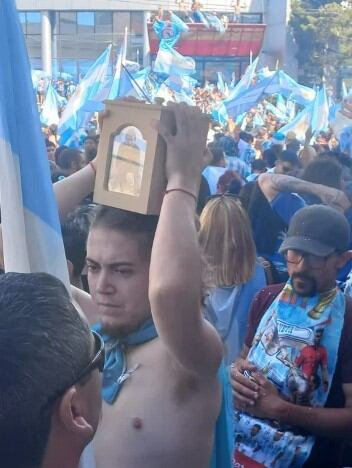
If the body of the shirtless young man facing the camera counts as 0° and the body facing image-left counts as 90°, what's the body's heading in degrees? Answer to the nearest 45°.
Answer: approximately 45°

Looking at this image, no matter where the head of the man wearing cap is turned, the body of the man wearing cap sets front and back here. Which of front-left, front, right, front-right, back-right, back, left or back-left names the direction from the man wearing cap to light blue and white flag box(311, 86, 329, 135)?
back-right

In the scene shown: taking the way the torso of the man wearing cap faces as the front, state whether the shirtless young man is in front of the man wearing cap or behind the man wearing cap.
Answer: in front

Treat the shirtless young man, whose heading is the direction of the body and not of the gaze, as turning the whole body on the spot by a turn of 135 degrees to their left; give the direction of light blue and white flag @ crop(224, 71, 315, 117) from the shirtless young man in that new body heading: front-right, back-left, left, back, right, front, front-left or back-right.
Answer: left

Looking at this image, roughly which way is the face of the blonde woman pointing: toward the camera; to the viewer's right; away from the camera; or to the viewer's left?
away from the camera

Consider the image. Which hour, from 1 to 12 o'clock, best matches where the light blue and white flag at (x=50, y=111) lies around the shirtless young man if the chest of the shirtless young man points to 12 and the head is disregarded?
The light blue and white flag is roughly at 4 o'clock from the shirtless young man.

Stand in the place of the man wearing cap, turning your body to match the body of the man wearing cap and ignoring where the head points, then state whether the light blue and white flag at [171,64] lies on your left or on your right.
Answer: on your right

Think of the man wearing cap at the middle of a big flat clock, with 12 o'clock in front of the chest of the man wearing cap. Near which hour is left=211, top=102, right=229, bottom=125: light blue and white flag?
The light blue and white flag is roughly at 4 o'clock from the man wearing cap.

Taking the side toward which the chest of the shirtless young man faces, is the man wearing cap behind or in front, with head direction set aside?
behind

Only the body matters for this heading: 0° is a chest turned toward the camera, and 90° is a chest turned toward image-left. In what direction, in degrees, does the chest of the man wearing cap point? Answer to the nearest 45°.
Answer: approximately 45°

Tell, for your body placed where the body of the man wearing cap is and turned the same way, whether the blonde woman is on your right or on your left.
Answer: on your right

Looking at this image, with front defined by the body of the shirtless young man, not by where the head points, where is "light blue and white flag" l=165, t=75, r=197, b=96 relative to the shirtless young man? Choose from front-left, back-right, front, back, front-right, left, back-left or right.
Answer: back-right

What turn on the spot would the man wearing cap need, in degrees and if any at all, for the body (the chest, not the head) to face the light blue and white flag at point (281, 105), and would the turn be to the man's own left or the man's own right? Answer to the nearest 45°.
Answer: approximately 135° to the man's own right

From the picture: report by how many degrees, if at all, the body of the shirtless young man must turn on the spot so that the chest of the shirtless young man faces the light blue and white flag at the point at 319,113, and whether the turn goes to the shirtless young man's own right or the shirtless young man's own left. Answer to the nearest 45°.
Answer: approximately 135° to the shirtless young man's own right

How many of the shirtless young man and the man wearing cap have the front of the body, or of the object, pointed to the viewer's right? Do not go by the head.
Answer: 0
